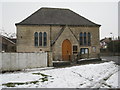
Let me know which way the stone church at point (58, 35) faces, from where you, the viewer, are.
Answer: facing the viewer

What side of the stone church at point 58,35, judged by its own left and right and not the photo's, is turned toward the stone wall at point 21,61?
front
